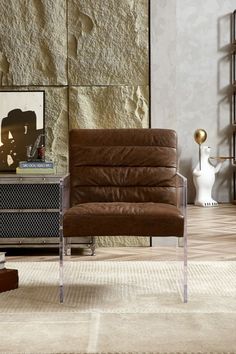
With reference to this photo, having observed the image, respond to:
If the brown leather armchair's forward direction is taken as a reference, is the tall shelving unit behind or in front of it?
behind

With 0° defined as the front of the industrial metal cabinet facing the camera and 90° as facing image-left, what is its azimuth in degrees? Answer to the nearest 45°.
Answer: approximately 0°

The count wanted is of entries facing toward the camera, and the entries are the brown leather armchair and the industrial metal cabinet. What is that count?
2

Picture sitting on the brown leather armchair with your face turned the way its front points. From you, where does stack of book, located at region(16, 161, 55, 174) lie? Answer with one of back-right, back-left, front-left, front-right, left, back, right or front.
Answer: back-right

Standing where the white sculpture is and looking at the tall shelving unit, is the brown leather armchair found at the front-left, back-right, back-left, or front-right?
back-right

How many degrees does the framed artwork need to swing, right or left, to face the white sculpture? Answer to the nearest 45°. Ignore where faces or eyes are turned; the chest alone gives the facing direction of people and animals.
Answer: approximately 135° to its left
